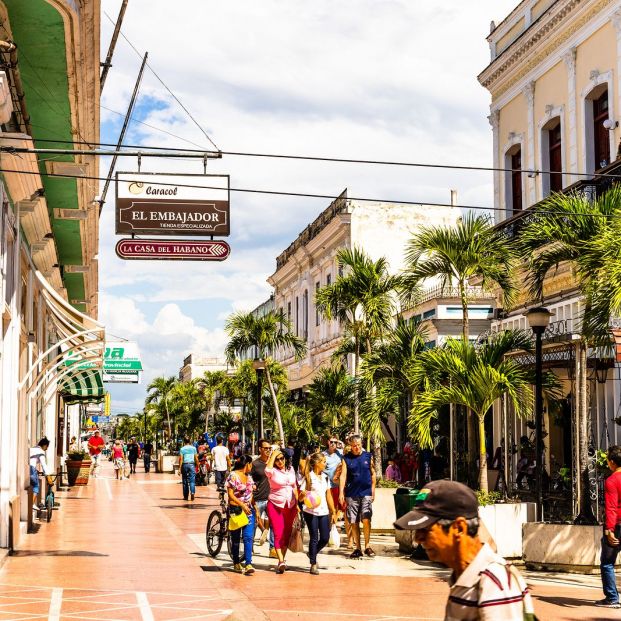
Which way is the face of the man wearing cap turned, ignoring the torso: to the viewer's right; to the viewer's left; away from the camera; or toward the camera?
to the viewer's left

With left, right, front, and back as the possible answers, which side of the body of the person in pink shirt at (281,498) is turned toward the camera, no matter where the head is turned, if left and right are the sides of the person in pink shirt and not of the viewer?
front

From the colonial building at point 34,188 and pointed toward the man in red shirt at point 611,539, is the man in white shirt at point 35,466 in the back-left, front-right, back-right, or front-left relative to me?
back-left

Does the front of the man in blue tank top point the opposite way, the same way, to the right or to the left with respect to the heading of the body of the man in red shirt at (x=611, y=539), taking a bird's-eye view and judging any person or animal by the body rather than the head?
to the left

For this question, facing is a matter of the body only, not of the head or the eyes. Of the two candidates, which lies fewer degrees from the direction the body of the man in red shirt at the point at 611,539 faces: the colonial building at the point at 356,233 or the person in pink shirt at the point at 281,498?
the person in pink shirt

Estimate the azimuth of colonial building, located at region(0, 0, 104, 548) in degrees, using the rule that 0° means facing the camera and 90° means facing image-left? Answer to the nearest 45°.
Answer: approximately 270°

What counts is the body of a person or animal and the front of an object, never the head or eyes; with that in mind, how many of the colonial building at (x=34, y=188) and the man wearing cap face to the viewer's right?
1

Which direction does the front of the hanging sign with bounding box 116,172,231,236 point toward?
toward the camera

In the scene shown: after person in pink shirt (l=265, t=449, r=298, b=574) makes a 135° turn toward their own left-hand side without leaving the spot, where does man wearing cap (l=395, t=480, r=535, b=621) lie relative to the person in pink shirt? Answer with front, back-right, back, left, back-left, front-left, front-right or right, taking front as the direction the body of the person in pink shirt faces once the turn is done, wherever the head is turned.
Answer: back-right

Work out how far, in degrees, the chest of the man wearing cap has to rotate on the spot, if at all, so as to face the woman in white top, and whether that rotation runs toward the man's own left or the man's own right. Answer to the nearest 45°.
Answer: approximately 90° to the man's own right

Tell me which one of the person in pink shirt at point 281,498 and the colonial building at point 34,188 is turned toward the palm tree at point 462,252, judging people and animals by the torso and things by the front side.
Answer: the colonial building

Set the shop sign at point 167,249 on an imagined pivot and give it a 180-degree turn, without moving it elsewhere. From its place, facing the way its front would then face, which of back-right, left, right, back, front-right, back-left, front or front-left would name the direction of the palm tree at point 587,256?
right
